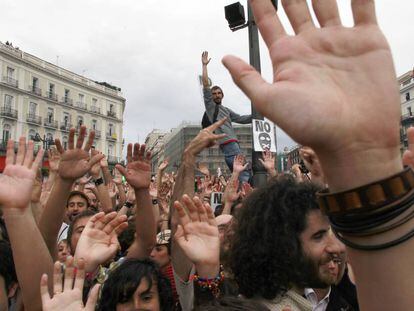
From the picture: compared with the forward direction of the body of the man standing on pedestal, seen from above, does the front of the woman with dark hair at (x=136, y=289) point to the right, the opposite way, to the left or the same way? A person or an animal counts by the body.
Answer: the same way

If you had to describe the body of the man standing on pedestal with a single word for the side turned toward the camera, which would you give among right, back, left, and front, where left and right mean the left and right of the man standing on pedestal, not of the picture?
front

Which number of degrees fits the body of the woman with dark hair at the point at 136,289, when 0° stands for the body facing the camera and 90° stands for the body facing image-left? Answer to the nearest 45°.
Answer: approximately 0°

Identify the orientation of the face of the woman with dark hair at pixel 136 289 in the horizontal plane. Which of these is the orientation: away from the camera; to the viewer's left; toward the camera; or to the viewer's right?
toward the camera

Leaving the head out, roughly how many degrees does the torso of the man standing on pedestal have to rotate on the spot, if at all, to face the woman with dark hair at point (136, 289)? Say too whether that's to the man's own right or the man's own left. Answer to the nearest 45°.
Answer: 0° — they already face them
